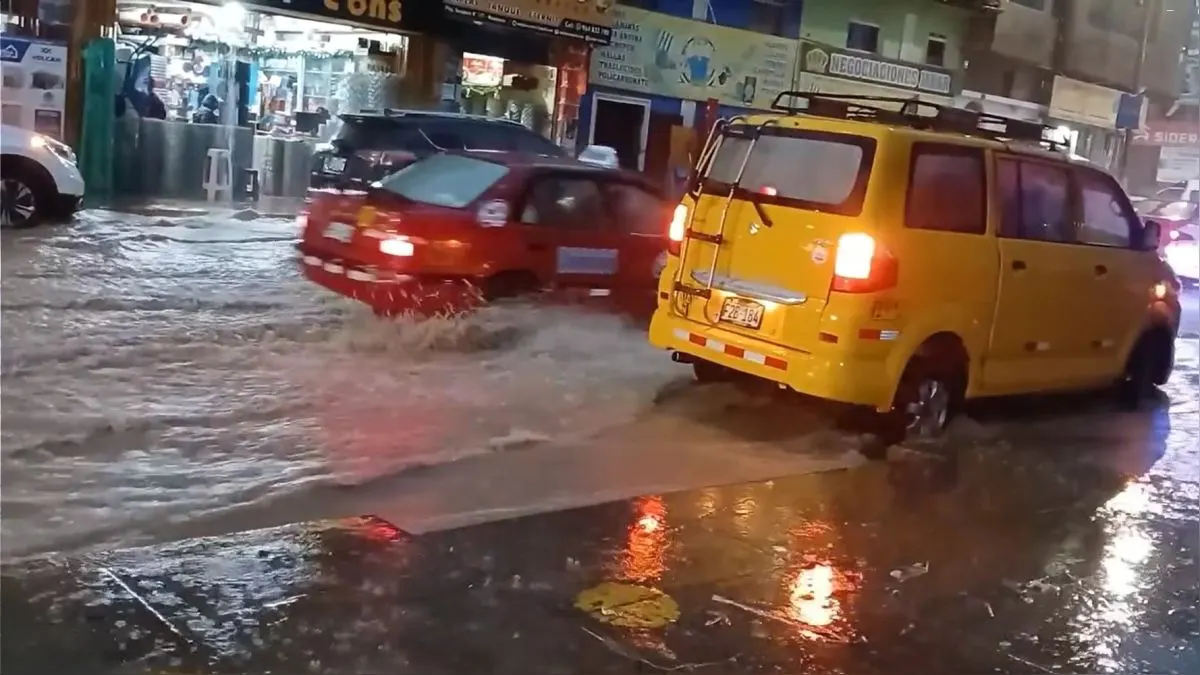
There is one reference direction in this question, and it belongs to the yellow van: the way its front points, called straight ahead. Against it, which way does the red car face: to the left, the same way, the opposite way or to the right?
the same way

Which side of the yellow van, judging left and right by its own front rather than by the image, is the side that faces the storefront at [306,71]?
left

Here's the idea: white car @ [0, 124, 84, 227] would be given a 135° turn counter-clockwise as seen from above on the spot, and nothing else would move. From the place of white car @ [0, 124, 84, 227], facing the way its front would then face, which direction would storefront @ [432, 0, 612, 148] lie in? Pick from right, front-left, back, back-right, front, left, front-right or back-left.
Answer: right

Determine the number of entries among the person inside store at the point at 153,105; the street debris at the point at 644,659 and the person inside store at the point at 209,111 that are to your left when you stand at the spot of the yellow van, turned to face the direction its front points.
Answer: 2

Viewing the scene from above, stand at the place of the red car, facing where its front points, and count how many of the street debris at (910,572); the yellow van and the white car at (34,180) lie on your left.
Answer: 1

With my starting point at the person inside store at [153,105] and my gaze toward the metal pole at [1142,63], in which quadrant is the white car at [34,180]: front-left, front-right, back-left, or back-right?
back-right

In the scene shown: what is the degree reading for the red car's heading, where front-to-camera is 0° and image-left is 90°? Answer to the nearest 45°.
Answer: approximately 225°

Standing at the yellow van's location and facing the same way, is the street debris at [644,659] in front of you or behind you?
behind

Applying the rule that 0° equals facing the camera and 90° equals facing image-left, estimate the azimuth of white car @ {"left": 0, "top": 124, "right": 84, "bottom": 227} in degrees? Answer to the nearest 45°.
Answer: approximately 270°

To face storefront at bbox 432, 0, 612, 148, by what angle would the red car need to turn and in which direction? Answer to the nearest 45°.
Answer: approximately 45° to its left

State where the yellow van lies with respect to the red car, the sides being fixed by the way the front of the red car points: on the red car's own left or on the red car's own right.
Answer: on the red car's own right

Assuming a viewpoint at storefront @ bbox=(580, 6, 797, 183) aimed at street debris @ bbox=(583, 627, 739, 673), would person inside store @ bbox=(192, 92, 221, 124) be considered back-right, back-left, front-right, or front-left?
front-right

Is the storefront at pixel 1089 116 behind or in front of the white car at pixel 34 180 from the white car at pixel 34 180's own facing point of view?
in front
